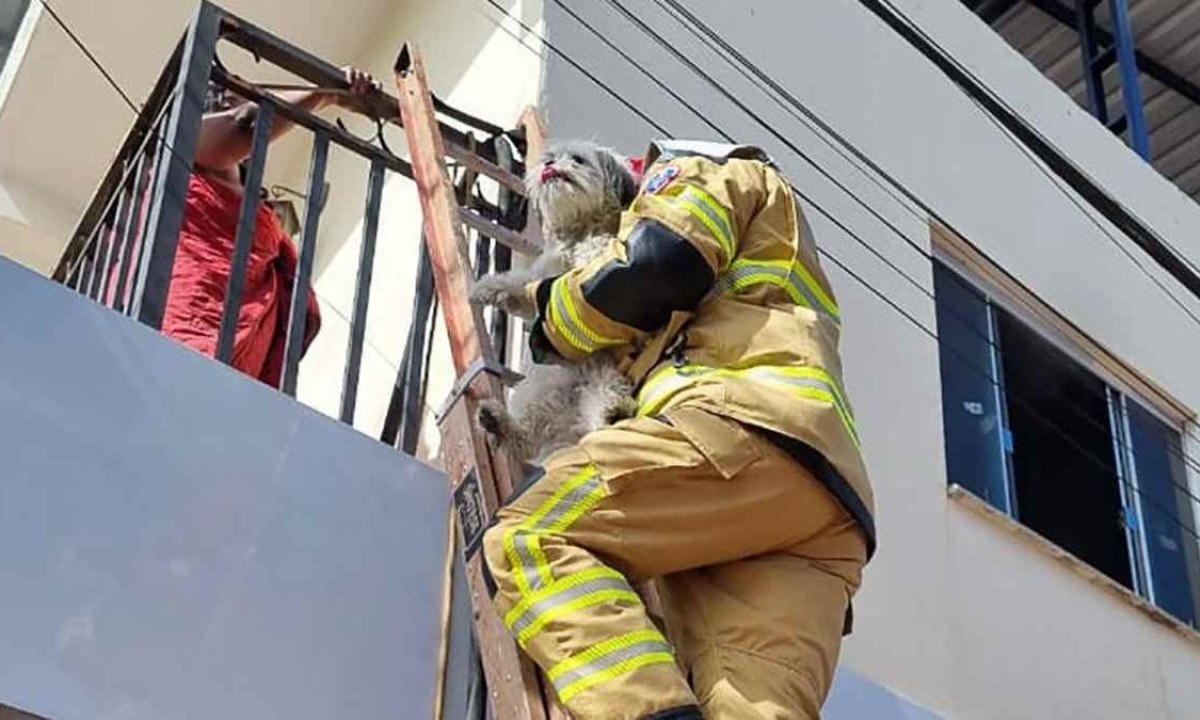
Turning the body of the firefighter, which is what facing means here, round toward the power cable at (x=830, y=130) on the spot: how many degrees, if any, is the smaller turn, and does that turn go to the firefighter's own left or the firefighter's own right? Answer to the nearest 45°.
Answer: approximately 90° to the firefighter's own right

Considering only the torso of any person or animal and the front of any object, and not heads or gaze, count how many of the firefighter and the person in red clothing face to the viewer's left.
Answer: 1

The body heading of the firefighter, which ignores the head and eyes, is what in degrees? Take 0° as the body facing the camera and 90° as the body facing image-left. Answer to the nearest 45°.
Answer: approximately 90°

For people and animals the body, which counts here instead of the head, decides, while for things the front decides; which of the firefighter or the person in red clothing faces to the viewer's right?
the person in red clothing

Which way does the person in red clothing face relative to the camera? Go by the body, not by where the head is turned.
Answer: to the viewer's right
